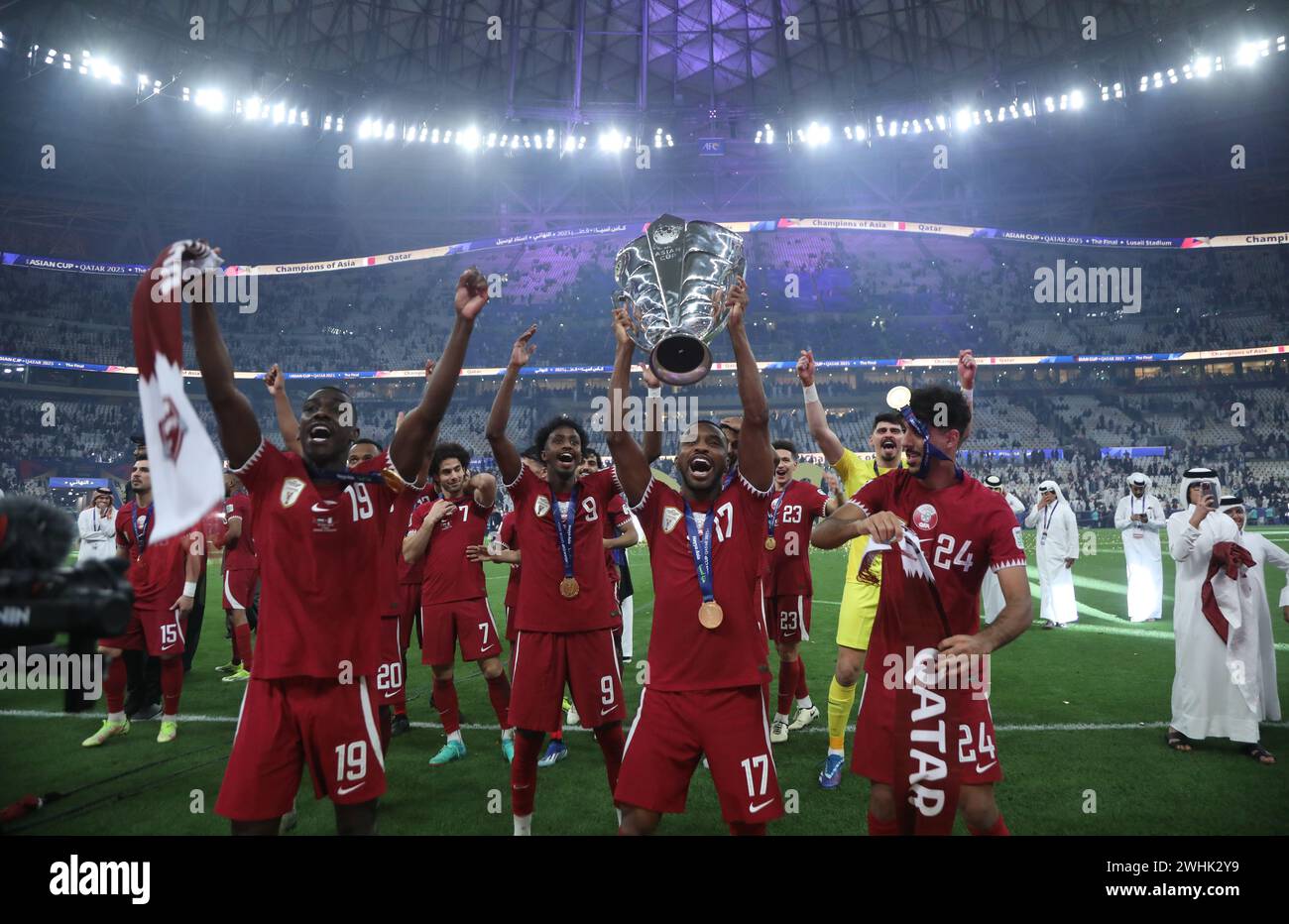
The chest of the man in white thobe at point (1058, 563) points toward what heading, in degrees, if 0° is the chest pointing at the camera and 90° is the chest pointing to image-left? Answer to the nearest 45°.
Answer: approximately 45°

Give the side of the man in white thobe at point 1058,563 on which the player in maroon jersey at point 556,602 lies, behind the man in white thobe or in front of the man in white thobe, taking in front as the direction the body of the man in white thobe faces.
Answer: in front

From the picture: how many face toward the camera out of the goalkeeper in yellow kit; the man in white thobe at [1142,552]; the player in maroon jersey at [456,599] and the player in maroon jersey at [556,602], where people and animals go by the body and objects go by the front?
4

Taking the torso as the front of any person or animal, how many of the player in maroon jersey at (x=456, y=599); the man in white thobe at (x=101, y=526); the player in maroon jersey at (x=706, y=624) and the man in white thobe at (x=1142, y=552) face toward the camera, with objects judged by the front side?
4

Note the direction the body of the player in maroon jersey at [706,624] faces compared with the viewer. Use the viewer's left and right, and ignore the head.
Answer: facing the viewer

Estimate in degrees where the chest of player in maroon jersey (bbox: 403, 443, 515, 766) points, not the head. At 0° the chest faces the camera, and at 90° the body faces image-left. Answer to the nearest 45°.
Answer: approximately 0°

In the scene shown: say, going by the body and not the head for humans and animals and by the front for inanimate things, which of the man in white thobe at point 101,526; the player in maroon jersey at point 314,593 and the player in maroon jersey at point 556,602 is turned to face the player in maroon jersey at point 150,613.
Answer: the man in white thobe

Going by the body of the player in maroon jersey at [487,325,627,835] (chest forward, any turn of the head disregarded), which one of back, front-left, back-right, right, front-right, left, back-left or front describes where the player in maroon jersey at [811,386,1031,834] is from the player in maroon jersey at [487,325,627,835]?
front-left

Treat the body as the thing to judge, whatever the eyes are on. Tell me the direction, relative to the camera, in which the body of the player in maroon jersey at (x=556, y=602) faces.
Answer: toward the camera

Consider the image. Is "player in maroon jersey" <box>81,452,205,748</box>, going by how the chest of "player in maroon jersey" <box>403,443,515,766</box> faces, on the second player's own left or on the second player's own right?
on the second player's own right

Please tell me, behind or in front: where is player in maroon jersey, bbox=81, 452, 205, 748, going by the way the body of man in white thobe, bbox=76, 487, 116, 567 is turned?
in front
